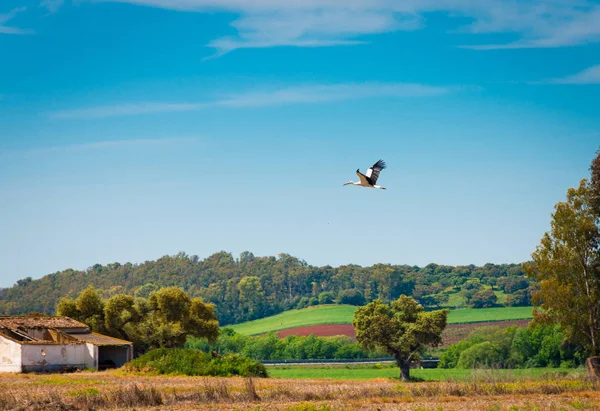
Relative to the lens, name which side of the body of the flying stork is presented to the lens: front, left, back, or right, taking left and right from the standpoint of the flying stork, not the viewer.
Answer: left
